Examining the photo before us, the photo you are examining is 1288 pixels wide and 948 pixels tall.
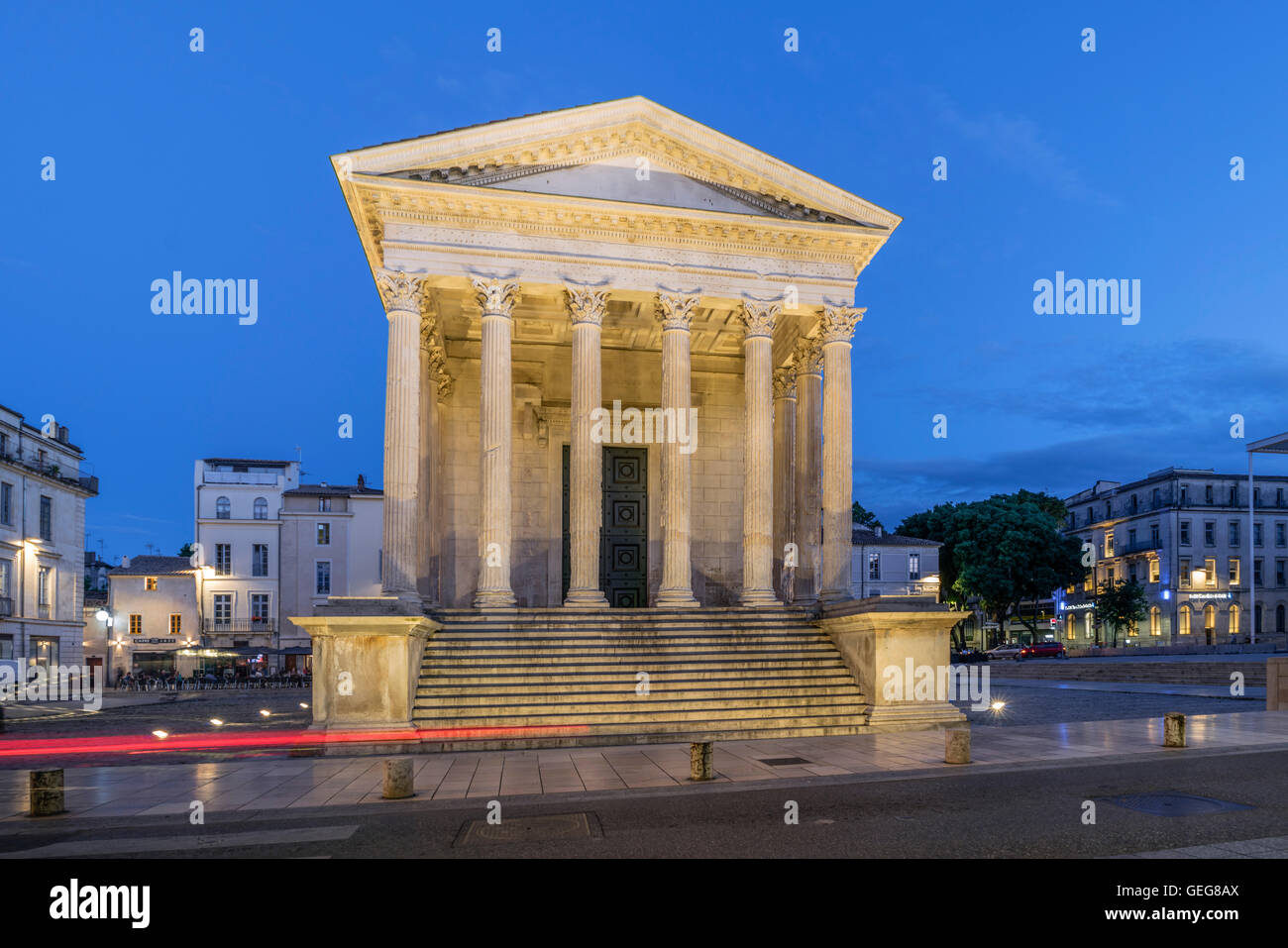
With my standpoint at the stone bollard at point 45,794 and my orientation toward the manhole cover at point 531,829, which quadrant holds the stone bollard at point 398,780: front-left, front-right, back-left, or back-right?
front-left

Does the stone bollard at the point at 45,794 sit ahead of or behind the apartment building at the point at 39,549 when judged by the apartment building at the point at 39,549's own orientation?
ahead

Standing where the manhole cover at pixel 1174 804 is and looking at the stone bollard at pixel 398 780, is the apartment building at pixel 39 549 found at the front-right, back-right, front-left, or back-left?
front-right

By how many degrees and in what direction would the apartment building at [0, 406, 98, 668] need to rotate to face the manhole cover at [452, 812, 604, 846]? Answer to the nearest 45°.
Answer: approximately 45° to its right

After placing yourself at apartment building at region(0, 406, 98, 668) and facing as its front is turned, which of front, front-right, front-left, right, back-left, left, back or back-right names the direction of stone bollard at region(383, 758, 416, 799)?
front-right

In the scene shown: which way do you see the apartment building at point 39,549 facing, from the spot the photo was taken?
facing the viewer and to the right of the viewer
